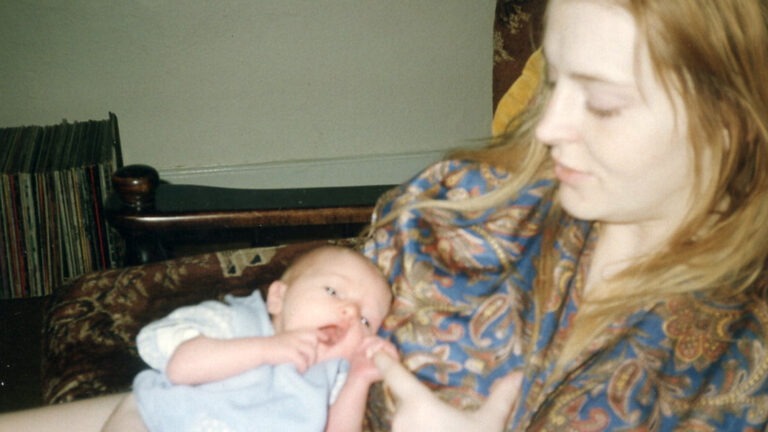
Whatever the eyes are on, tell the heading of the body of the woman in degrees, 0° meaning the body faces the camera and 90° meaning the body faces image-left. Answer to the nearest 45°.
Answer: approximately 45°

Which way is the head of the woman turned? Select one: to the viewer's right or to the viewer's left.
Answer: to the viewer's left
